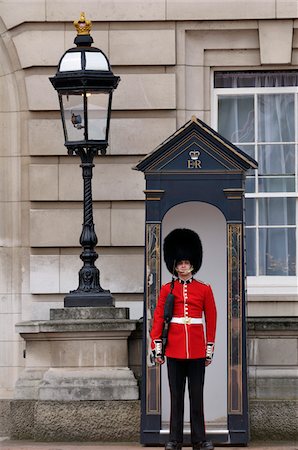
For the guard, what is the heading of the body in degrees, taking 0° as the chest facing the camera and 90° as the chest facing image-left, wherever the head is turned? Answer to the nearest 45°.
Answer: approximately 0°

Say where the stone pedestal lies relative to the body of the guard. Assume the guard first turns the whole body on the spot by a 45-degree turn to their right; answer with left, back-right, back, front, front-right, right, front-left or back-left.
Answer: right
